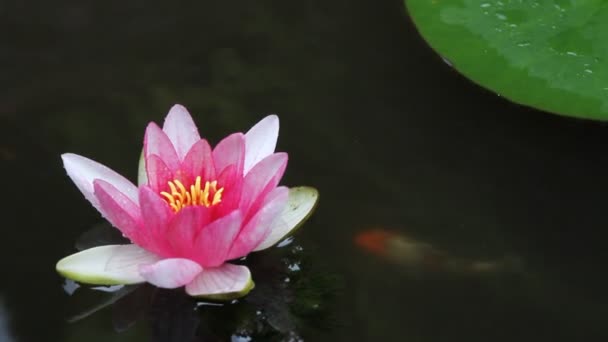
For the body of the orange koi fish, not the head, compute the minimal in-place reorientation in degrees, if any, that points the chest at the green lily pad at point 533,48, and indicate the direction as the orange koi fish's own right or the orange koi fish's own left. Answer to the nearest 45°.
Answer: approximately 135° to the orange koi fish's own right

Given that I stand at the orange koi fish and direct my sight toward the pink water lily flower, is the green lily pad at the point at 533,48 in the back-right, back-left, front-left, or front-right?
back-right

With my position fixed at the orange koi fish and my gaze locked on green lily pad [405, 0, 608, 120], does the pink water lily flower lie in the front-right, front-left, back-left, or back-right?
back-left

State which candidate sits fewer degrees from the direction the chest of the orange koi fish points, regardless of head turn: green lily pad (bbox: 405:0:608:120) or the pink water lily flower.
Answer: the pink water lily flower

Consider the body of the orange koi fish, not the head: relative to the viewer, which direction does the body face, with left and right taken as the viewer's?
facing to the left of the viewer

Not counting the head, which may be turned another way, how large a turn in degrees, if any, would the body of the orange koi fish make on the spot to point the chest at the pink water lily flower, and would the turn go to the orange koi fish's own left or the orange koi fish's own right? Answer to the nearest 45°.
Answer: approximately 45° to the orange koi fish's own left
